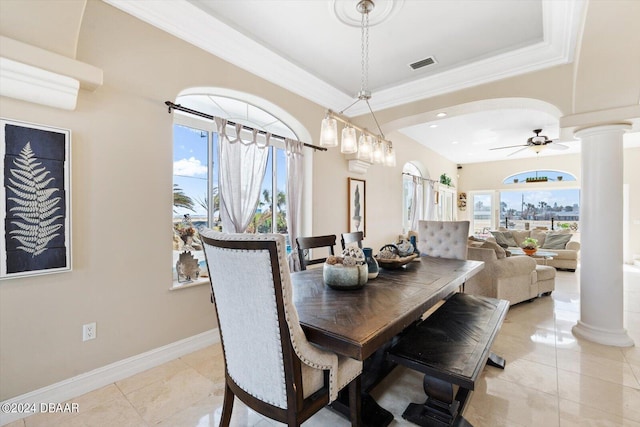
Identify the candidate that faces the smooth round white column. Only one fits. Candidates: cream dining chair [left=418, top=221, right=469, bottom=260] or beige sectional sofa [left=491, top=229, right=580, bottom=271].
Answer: the beige sectional sofa

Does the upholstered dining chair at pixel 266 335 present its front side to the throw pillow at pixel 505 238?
yes

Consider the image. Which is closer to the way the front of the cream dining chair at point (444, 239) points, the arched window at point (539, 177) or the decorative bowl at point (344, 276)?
the decorative bowl

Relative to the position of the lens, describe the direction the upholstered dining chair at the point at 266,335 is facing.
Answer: facing away from the viewer and to the right of the viewer

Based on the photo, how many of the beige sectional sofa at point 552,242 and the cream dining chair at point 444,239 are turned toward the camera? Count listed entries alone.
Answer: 2

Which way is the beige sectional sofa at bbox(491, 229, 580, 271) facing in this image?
toward the camera

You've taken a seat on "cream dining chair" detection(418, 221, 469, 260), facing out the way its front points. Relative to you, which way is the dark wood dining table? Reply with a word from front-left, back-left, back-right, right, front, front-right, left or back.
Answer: front

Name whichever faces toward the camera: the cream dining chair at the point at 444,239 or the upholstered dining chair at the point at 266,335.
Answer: the cream dining chair

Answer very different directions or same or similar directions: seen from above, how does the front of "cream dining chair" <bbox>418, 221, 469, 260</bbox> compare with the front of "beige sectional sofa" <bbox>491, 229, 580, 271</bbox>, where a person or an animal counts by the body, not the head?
same or similar directions

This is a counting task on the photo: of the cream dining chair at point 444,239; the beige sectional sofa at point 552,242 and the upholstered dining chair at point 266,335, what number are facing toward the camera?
2

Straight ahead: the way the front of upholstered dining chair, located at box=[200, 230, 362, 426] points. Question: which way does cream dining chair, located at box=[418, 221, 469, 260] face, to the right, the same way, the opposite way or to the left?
the opposite way

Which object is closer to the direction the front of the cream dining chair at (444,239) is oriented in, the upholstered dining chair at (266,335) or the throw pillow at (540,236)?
the upholstered dining chair

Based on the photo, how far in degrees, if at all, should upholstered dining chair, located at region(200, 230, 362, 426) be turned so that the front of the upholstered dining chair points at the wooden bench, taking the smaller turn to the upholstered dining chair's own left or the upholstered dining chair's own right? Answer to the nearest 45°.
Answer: approximately 45° to the upholstered dining chair's own right

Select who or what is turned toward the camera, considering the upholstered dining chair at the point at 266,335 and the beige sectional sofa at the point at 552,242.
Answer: the beige sectional sofa

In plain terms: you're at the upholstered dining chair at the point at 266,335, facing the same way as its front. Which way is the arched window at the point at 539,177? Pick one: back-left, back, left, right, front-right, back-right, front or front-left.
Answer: front

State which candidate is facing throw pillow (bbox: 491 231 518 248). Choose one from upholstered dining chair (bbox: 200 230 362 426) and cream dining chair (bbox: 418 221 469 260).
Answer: the upholstered dining chair

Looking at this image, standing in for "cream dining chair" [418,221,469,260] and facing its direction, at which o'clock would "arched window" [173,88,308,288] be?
The arched window is roughly at 2 o'clock from the cream dining chair.

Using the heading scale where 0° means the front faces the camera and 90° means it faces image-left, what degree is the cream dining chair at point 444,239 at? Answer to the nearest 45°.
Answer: approximately 0°

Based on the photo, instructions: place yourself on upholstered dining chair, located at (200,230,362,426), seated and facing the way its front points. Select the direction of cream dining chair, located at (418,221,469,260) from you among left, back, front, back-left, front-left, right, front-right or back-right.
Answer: front
